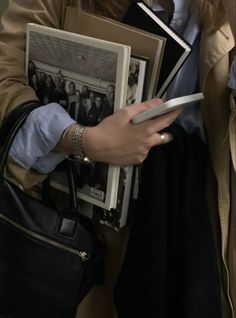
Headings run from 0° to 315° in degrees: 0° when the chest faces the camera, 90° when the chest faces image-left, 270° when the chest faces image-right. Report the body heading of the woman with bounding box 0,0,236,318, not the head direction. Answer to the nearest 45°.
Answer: approximately 0°
